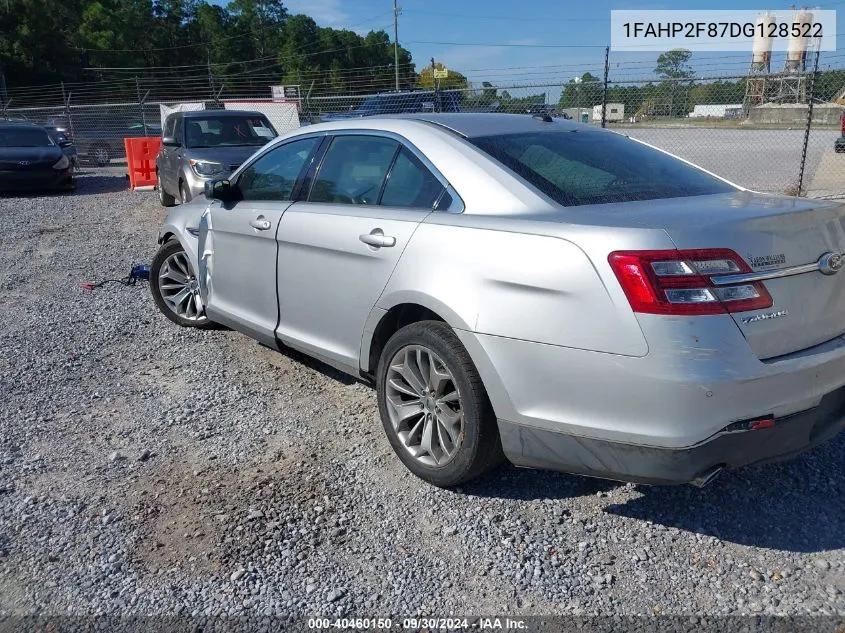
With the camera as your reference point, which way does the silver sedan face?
facing away from the viewer and to the left of the viewer

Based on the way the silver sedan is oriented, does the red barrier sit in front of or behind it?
in front

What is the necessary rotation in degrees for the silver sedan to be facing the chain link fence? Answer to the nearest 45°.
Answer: approximately 45° to its right

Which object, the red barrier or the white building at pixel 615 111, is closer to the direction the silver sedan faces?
the red barrier

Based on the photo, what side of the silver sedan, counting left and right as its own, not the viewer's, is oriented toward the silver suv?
front

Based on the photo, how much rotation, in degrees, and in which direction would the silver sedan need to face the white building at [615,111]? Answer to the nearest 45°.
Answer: approximately 45° to its right

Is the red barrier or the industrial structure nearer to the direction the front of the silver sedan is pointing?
the red barrier

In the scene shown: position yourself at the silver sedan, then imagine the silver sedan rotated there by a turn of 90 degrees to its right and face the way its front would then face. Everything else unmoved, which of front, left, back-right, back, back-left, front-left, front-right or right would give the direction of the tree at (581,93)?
front-left

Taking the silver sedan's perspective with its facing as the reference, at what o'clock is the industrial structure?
The industrial structure is roughly at 2 o'clock from the silver sedan.
